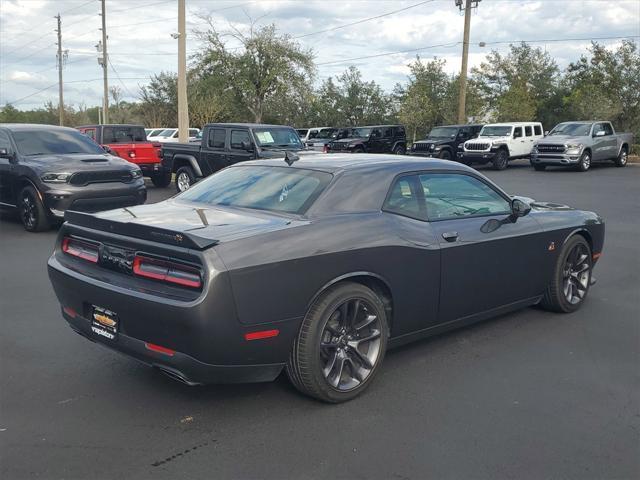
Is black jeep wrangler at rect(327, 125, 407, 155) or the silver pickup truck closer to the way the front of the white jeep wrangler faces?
the black jeep wrangler

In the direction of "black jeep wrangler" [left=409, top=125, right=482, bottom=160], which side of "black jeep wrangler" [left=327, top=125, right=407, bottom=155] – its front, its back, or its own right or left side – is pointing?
left

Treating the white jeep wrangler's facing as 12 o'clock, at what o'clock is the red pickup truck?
The red pickup truck is roughly at 12 o'clock from the white jeep wrangler.

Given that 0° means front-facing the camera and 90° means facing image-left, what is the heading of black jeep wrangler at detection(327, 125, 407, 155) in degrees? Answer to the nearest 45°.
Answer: approximately 45°

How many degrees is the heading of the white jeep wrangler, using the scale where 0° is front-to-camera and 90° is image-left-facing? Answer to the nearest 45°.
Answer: approximately 45°

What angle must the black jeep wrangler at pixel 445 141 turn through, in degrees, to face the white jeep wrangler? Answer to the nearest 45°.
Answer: approximately 135° to its left

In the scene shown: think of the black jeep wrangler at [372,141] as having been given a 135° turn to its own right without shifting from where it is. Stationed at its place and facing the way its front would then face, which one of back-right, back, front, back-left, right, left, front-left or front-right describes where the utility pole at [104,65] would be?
front-left

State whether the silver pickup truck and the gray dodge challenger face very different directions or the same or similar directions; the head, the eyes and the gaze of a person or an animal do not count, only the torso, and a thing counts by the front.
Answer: very different directions

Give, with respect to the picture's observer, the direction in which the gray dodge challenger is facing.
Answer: facing away from the viewer and to the right of the viewer
